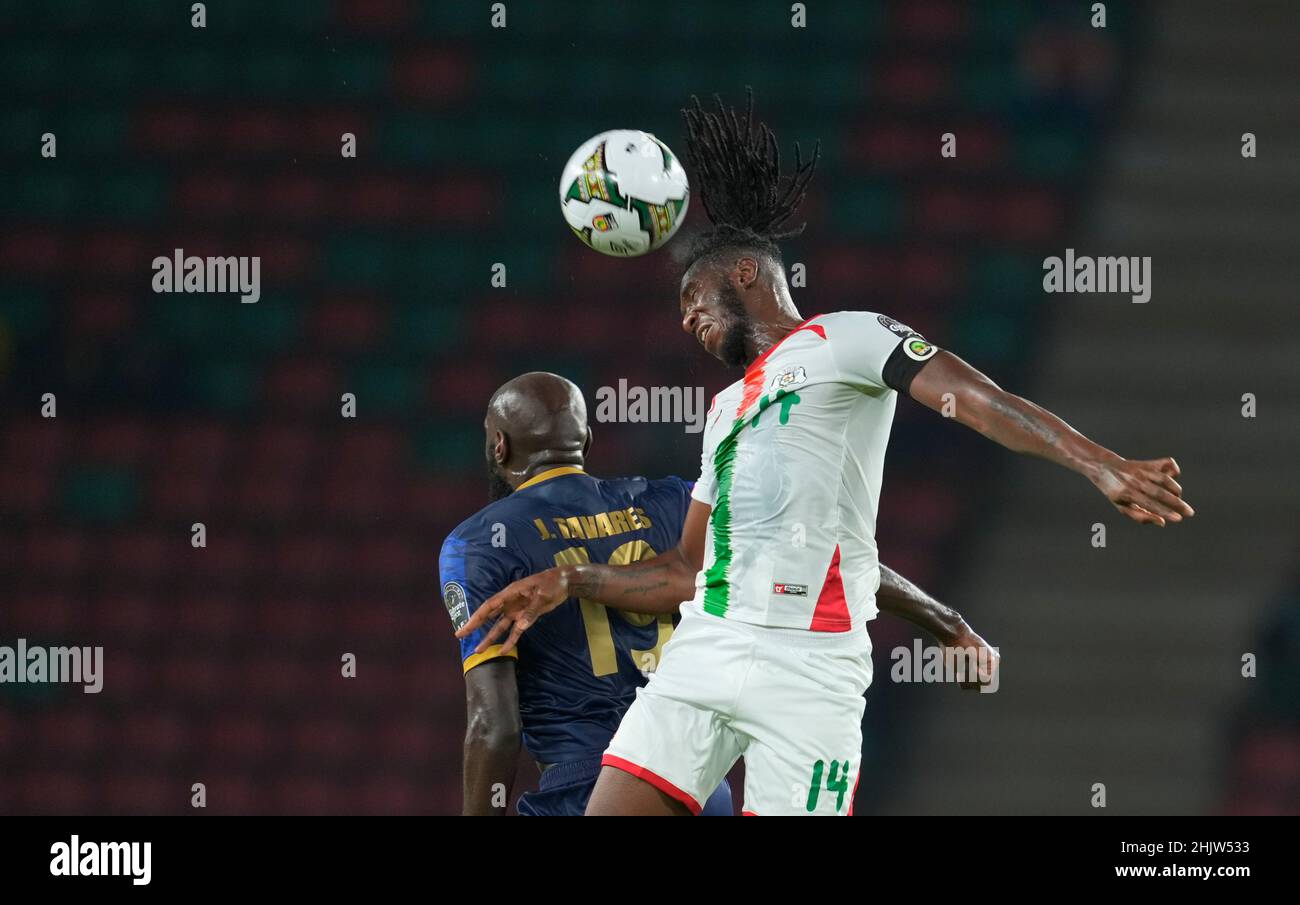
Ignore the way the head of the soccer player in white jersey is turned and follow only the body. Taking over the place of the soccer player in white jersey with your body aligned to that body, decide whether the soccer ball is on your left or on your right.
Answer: on your right

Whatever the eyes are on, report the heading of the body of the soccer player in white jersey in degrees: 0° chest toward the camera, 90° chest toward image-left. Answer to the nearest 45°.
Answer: approximately 45°
